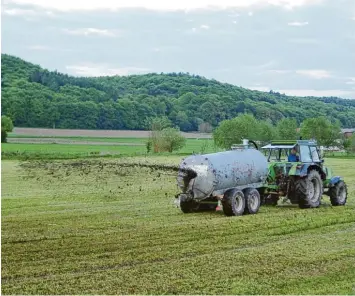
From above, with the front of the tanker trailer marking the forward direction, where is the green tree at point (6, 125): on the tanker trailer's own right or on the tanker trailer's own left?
on the tanker trailer's own left

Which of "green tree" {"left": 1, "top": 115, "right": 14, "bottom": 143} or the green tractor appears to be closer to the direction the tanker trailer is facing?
the green tractor

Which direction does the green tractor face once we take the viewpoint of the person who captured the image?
facing away from the viewer and to the right of the viewer

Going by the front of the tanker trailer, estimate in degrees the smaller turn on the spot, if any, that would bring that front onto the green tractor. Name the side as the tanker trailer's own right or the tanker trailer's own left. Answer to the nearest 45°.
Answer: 0° — it already faces it

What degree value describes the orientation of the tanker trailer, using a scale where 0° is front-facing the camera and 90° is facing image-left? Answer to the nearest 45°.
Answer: approximately 225°

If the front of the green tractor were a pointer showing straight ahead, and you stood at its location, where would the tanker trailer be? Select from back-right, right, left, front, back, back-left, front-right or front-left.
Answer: back
